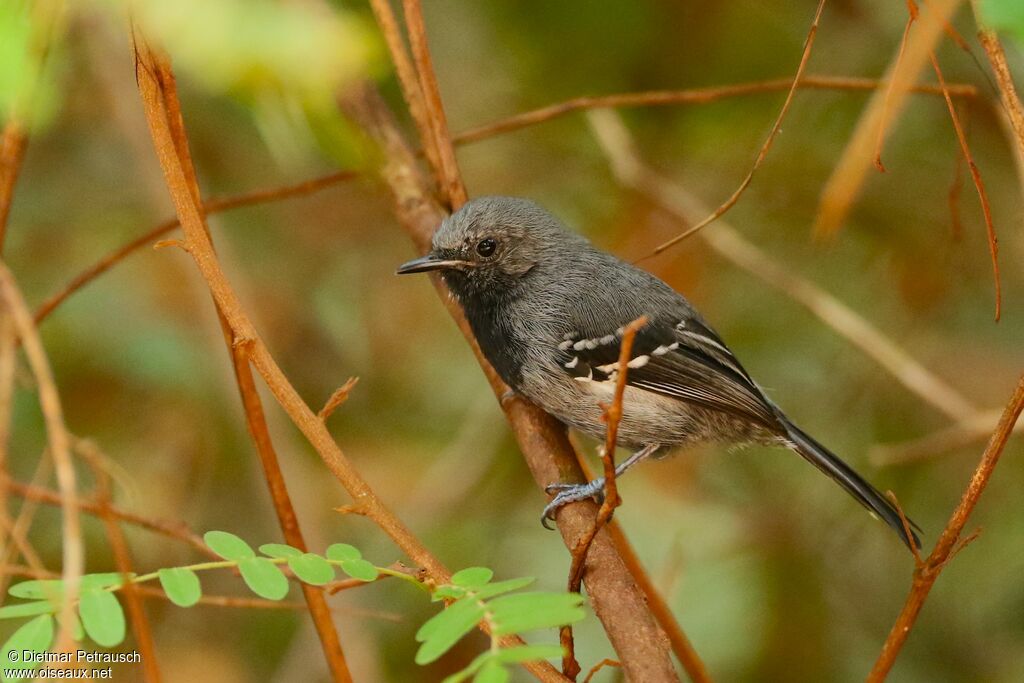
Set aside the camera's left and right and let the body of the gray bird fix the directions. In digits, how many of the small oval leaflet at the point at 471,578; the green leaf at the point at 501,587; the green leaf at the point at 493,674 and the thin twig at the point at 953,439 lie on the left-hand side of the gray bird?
3

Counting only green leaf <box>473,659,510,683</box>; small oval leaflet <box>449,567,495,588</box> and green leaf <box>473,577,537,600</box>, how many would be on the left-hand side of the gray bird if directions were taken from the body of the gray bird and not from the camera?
3

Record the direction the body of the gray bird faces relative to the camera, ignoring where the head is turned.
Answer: to the viewer's left

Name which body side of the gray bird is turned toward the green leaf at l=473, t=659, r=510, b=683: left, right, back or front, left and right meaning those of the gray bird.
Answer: left

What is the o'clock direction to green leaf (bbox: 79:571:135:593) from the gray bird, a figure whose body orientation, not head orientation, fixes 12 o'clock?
The green leaf is roughly at 12 o'clock from the gray bird.

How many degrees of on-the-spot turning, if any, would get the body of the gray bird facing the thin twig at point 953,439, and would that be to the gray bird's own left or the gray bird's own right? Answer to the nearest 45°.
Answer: approximately 135° to the gray bird's own right

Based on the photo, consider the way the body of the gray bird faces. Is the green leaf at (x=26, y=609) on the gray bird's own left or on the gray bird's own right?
on the gray bird's own left

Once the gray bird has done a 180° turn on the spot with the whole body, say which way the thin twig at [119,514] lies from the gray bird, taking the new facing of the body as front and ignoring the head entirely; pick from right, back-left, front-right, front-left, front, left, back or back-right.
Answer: back-right

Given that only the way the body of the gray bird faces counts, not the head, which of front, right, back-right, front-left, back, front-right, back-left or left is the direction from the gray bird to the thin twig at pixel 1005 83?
back-left

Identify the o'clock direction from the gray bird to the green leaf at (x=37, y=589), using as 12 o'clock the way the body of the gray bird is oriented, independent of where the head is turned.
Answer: The green leaf is roughly at 10 o'clock from the gray bird.
